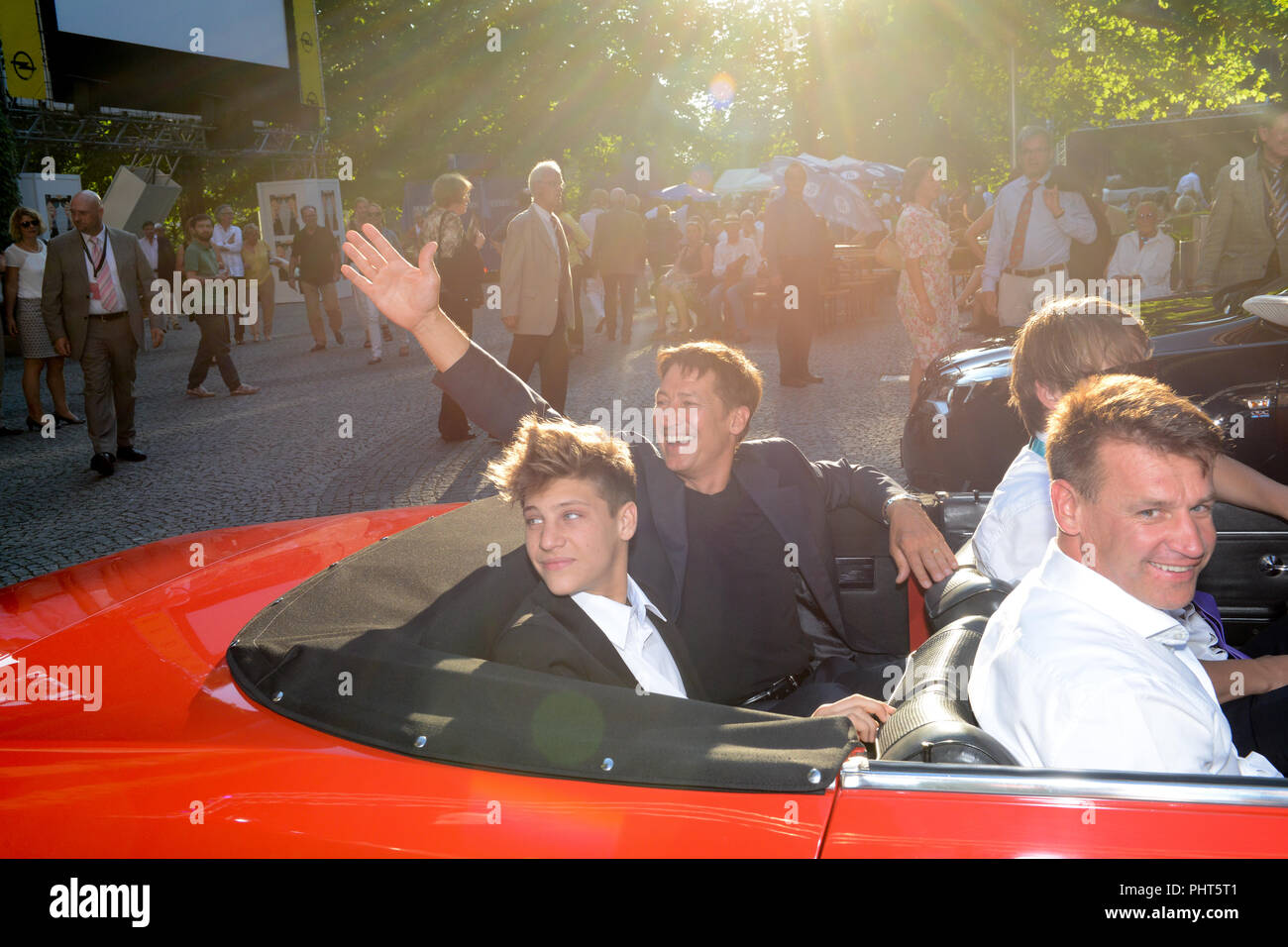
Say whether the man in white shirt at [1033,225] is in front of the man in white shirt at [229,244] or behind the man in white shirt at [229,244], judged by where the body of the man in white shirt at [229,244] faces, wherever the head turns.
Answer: in front

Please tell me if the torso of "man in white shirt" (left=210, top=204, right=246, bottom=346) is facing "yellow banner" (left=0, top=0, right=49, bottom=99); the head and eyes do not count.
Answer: no

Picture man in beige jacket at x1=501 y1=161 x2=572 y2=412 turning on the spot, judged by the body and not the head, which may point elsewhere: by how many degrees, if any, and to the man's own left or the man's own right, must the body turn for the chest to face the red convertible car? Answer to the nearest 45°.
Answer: approximately 45° to the man's own right

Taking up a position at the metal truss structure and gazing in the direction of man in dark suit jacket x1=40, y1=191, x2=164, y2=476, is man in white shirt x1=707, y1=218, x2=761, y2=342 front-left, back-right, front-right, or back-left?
front-left

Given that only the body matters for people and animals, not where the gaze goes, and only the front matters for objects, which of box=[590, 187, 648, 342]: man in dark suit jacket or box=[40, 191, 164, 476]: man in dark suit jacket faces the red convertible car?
box=[40, 191, 164, 476]: man in dark suit jacket

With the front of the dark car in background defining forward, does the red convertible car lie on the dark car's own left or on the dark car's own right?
on the dark car's own left

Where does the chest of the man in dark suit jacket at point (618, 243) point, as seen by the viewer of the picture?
away from the camera

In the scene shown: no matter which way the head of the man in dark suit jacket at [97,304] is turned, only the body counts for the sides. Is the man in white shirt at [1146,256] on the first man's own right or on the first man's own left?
on the first man's own left

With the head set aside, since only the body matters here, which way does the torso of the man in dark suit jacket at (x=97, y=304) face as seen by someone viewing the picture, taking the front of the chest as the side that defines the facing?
toward the camera

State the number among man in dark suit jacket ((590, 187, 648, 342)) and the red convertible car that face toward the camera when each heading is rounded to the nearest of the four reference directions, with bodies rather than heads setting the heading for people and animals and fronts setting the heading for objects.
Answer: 0

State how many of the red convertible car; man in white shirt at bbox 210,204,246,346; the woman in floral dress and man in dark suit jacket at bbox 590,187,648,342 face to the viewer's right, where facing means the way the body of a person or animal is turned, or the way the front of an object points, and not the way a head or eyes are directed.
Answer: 2

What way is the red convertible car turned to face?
to the viewer's right

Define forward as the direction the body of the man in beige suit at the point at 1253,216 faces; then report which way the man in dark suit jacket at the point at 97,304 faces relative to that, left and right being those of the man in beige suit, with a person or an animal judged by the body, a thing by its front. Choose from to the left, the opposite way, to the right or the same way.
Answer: the same way

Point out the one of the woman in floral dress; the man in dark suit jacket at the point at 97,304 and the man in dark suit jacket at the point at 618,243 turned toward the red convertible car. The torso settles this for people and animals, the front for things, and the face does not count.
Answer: the man in dark suit jacket at the point at 97,304

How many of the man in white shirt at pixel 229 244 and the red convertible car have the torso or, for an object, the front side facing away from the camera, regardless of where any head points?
0
